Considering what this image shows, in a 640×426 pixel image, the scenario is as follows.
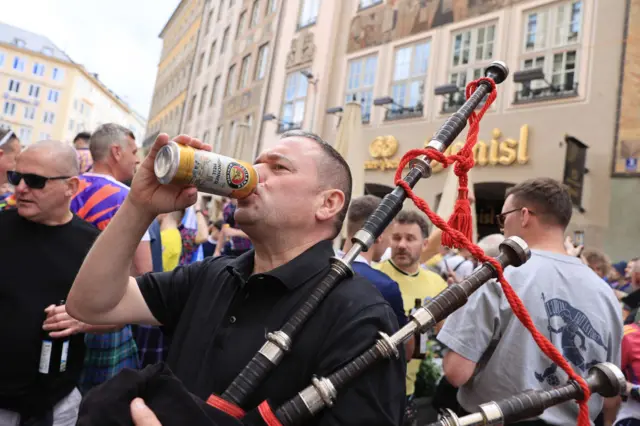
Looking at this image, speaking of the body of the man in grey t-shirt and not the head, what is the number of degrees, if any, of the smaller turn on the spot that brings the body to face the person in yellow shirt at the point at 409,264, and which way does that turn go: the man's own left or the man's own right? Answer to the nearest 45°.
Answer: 0° — they already face them

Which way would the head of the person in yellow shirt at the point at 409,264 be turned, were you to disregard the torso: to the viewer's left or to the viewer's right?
to the viewer's left

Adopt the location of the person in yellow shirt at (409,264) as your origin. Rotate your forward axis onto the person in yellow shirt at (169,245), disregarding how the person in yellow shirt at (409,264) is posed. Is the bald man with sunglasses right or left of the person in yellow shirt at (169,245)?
left
